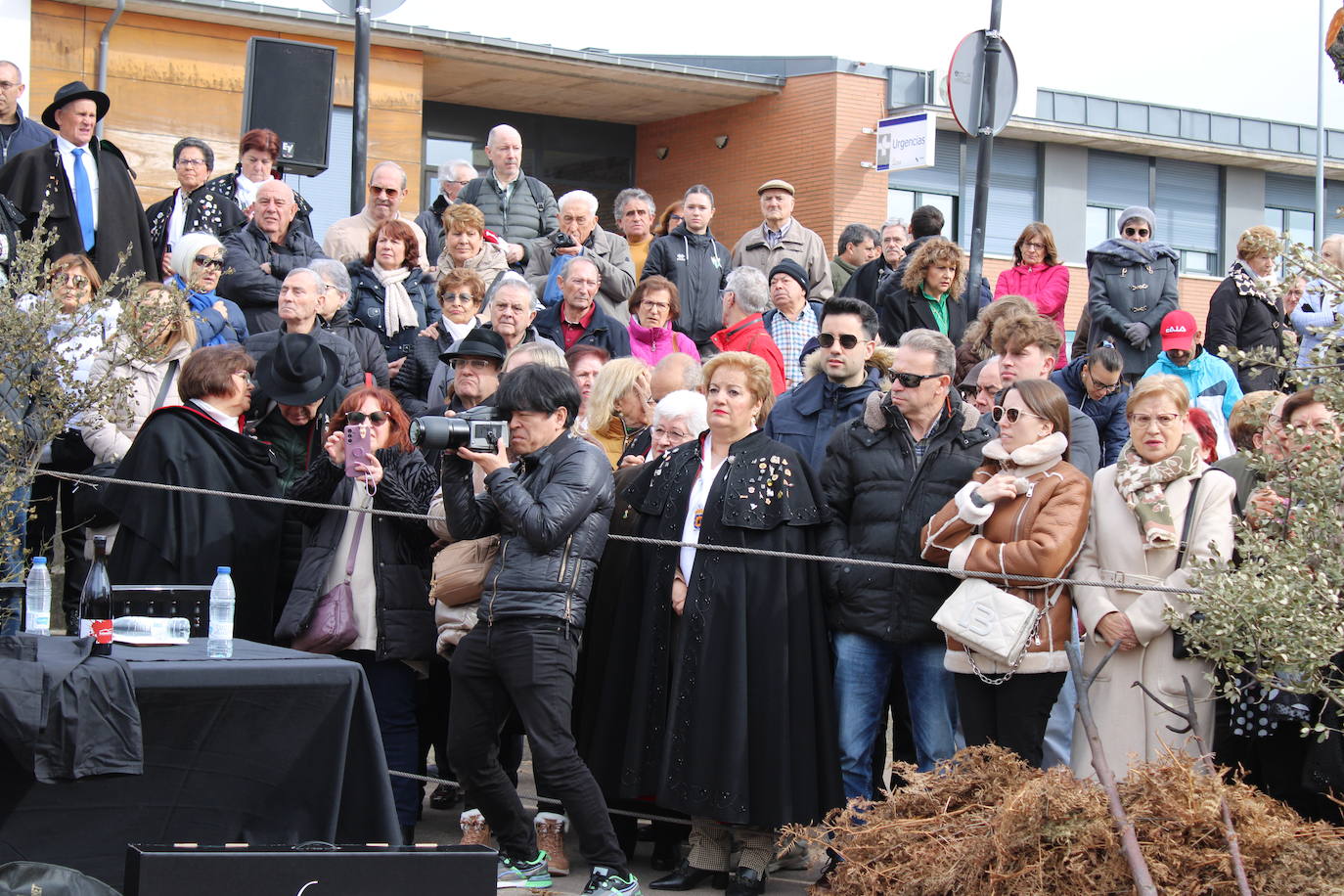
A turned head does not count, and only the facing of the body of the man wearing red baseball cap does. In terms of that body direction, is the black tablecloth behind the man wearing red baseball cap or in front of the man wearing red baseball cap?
in front

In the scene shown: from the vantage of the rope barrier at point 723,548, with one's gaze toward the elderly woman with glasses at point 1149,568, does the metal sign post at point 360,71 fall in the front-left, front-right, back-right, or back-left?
back-left

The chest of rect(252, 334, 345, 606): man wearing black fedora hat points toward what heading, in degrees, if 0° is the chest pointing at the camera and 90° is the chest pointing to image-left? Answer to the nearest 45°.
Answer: approximately 0°

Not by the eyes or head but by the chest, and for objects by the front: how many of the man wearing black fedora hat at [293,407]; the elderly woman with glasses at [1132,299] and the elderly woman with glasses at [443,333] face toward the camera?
3

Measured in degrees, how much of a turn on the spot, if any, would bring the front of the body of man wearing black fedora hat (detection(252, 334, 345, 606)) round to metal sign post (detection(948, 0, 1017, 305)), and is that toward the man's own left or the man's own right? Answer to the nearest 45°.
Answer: approximately 135° to the man's own left

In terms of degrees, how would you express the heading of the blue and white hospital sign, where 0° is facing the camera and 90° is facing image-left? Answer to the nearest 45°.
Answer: approximately 45°

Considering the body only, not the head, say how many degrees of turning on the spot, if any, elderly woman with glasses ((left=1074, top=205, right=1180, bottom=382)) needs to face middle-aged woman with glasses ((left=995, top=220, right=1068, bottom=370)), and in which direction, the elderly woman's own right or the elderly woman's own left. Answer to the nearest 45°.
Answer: approximately 135° to the elderly woman's own right

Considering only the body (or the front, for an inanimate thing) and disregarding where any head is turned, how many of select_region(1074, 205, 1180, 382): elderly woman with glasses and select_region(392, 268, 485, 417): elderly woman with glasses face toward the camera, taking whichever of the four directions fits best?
2

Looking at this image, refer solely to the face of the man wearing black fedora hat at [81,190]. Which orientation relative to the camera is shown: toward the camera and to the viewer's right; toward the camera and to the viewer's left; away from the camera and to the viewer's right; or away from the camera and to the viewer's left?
toward the camera and to the viewer's right

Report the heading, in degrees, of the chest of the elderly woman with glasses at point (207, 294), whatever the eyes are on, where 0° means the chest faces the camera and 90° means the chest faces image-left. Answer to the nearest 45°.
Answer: approximately 315°

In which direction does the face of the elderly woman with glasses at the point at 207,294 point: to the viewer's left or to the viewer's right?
to the viewer's right

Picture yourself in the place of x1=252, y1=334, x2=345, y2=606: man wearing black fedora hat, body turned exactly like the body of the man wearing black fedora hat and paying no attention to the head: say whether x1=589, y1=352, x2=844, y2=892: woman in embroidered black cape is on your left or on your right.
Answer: on your left
